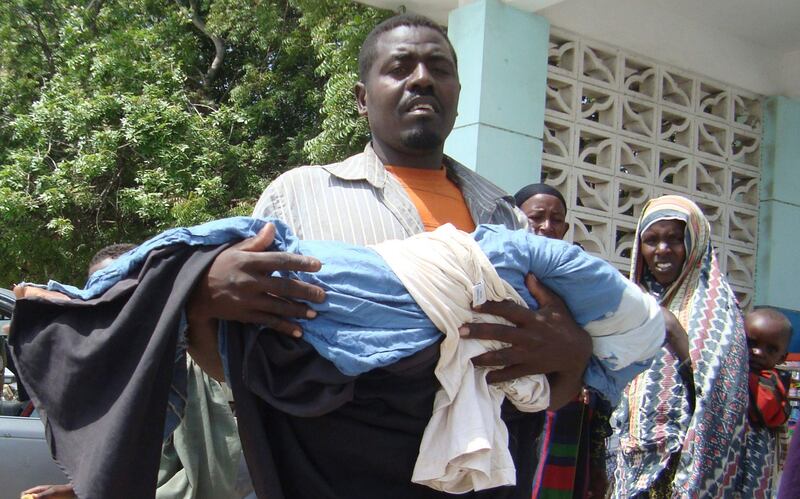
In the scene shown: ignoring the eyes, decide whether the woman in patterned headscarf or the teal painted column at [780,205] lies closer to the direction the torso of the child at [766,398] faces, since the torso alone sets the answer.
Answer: the woman in patterned headscarf

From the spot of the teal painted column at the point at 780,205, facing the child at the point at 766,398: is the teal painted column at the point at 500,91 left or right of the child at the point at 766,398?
right

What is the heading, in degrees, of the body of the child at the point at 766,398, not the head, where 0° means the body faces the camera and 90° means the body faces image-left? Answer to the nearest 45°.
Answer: approximately 45°

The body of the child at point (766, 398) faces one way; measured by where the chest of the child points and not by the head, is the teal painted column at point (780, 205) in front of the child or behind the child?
behind

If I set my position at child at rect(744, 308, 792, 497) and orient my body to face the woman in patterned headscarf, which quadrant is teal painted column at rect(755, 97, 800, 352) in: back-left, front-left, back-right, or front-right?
back-right

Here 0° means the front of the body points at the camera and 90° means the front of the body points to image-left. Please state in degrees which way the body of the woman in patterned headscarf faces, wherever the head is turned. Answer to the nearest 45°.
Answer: approximately 45°
